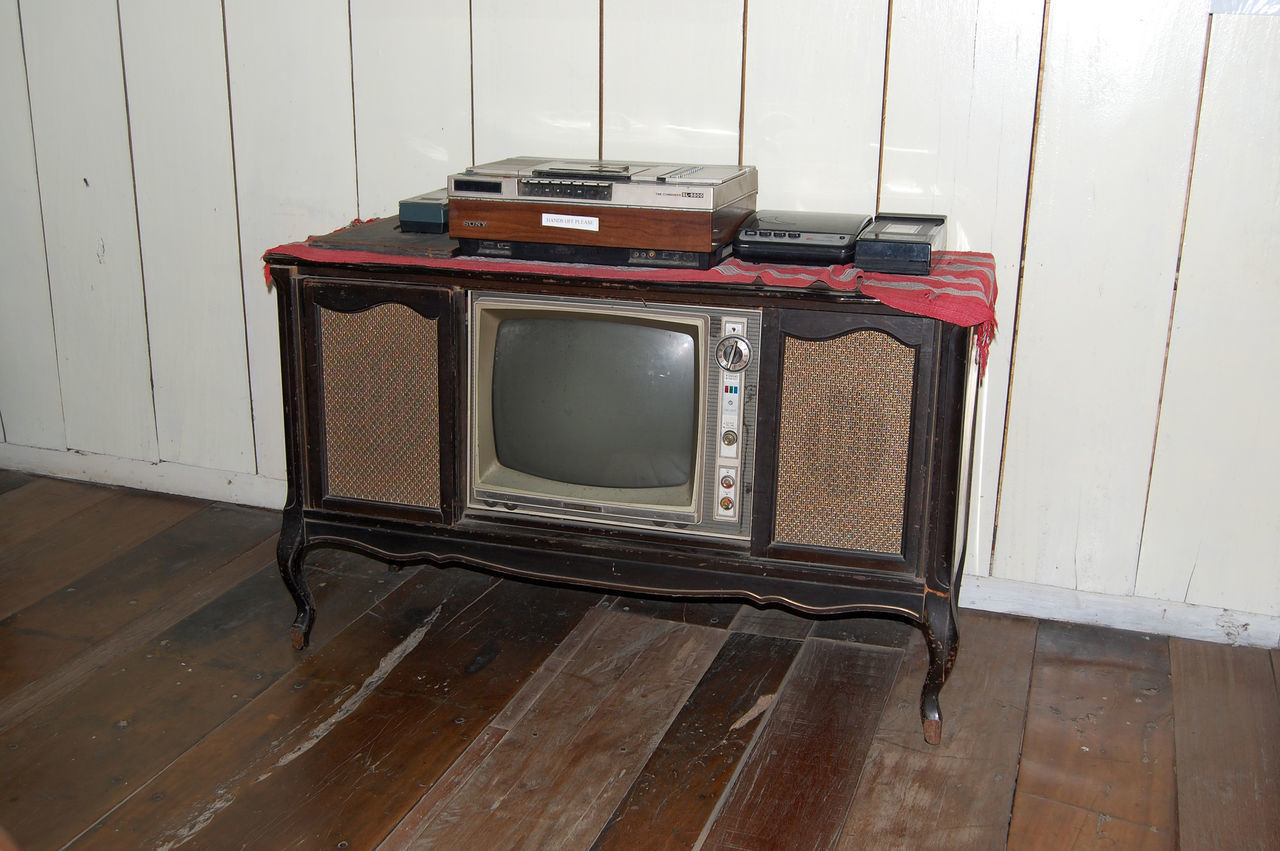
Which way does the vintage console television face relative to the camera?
toward the camera
